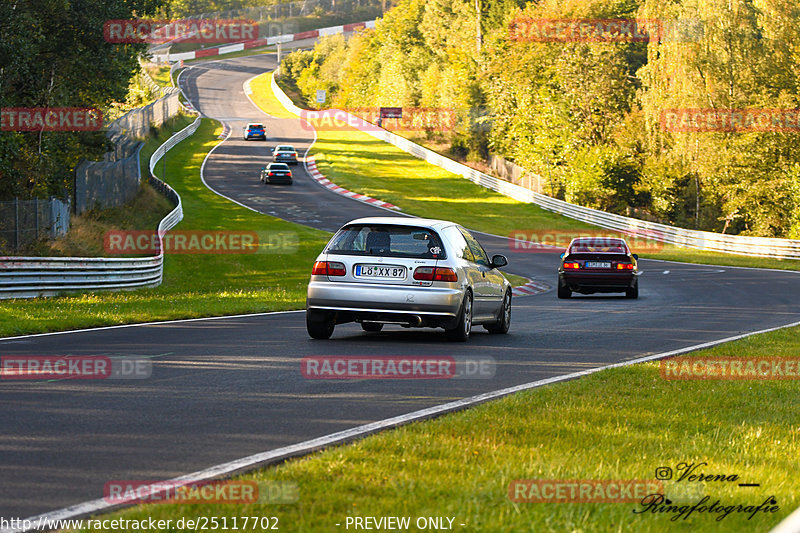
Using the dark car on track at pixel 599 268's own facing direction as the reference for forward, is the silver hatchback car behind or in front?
behind

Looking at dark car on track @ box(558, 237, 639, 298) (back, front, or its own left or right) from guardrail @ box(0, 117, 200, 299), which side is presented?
left

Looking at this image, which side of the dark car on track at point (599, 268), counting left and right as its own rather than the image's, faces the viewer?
back
